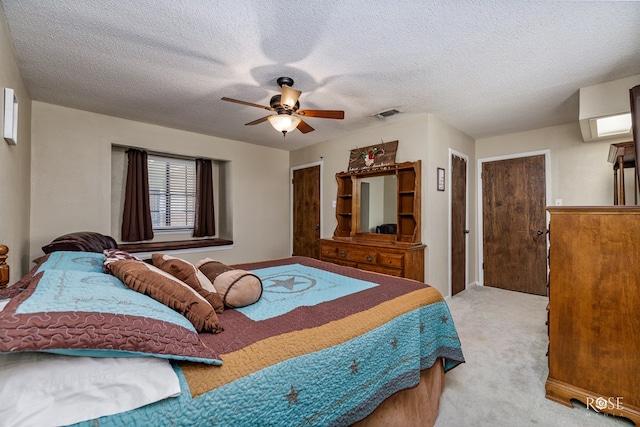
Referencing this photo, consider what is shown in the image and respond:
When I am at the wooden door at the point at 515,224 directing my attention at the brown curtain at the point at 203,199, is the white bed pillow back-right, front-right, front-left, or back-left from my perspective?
front-left

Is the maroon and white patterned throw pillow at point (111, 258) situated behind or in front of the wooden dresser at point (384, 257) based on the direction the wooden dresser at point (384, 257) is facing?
in front

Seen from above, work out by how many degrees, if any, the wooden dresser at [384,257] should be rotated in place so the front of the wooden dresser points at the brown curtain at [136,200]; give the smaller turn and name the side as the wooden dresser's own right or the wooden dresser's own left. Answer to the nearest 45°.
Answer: approximately 45° to the wooden dresser's own right

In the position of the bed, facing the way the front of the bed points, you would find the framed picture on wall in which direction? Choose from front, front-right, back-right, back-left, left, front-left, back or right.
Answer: front

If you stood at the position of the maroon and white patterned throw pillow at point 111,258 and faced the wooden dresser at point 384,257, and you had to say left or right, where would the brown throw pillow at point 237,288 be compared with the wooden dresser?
right

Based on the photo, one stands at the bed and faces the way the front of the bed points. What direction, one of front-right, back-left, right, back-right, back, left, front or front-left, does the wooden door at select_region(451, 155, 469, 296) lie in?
front

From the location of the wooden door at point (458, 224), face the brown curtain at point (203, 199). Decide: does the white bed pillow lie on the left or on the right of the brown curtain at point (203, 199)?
left

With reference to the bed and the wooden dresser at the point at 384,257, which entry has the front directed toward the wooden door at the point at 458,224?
the bed

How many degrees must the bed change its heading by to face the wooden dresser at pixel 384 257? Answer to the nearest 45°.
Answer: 0° — it already faces it

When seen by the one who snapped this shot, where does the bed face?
facing away from the viewer and to the right of the viewer

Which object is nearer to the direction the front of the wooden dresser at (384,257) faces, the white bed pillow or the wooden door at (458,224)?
the white bed pillow

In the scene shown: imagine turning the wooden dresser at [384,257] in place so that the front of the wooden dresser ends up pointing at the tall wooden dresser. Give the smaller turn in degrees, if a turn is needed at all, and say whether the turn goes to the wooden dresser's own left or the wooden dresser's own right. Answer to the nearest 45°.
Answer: approximately 90° to the wooden dresser's own left

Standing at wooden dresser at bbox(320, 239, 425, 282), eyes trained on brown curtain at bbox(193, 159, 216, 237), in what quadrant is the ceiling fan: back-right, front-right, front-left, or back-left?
front-left

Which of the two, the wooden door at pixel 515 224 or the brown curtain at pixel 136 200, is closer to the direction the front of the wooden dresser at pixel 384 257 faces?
the brown curtain

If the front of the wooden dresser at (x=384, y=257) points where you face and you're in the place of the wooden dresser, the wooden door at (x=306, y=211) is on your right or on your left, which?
on your right
